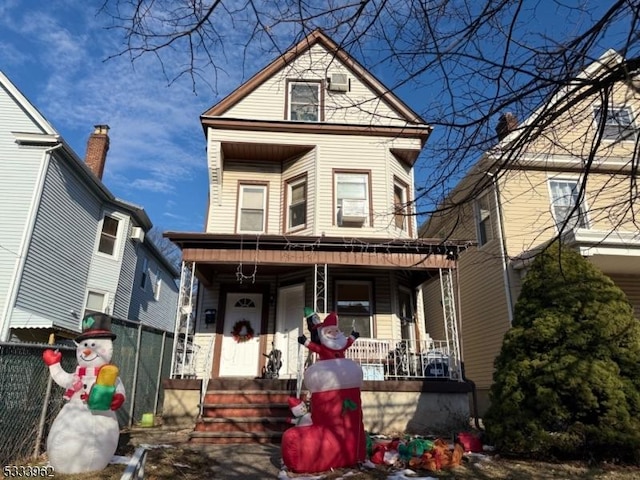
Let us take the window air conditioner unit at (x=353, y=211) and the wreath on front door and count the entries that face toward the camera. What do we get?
2

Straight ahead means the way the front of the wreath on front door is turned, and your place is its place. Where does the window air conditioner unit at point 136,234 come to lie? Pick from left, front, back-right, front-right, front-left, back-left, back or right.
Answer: back-right

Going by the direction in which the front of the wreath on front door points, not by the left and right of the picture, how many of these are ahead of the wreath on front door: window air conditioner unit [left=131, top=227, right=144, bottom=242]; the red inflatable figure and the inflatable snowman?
2

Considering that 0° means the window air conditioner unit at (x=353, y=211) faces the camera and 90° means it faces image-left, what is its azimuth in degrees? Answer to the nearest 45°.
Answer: approximately 0°

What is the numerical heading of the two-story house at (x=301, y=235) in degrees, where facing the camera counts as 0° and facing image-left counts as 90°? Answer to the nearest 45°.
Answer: approximately 0°

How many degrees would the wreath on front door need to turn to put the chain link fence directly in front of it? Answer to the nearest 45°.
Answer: approximately 45° to its right
